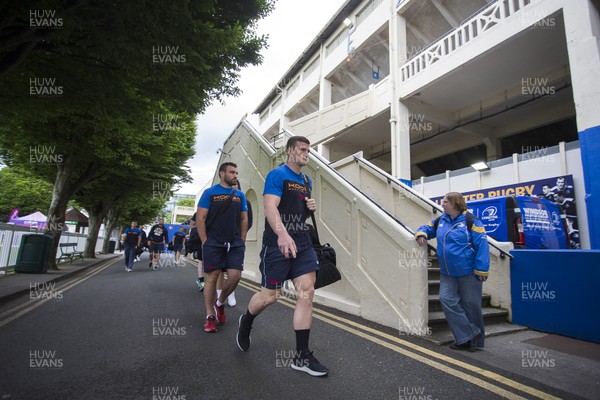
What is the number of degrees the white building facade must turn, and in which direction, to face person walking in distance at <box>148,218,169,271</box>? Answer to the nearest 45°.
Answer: approximately 45° to its right

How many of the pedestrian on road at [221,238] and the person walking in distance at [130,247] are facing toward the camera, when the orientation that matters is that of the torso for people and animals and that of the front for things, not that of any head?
2

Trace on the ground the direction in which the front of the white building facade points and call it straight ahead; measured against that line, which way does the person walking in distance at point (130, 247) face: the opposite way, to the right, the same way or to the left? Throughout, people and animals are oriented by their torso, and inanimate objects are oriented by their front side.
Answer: to the left

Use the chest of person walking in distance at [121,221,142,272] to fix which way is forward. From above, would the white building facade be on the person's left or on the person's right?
on the person's left

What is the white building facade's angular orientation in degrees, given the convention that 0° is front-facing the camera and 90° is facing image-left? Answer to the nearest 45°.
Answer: approximately 45°

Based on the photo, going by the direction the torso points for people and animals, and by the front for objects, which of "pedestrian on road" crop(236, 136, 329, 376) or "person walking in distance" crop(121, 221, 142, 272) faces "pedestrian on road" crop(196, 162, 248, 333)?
the person walking in distance

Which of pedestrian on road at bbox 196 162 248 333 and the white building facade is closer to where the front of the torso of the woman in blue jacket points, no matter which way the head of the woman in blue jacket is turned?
the pedestrian on road

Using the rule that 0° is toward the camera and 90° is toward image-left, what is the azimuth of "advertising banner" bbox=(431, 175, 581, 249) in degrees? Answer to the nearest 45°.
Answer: approximately 45°

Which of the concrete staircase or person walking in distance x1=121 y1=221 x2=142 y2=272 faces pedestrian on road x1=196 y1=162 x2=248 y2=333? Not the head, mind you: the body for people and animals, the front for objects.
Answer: the person walking in distance

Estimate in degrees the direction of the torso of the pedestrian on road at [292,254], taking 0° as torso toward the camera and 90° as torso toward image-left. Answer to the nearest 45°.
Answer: approximately 315°
